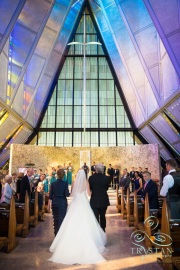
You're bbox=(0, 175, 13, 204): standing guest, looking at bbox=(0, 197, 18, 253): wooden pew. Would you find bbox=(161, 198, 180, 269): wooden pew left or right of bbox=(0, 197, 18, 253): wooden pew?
left

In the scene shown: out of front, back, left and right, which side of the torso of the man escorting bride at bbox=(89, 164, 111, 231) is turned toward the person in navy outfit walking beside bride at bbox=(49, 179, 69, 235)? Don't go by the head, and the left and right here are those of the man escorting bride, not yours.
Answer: left

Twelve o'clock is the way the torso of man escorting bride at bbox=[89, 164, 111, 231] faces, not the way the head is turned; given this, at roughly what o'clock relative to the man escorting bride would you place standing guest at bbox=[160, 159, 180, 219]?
The standing guest is roughly at 4 o'clock from the man escorting bride.

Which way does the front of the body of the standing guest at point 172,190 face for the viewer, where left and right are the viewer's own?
facing away from the viewer and to the left of the viewer

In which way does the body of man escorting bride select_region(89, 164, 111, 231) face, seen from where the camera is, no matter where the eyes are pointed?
away from the camera

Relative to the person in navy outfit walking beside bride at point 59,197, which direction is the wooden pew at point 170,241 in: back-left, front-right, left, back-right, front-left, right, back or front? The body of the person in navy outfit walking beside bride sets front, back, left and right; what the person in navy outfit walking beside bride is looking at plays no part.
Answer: back-right

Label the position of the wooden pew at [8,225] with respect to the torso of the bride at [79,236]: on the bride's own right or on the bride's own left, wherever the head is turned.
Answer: on the bride's own left

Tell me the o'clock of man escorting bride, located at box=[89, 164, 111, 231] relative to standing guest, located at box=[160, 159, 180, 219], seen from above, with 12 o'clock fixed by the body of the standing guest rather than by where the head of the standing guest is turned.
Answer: The man escorting bride is roughly at 11 o'clock from the standing guest.

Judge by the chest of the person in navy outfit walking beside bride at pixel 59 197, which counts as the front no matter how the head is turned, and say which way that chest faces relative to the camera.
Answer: away from the camera

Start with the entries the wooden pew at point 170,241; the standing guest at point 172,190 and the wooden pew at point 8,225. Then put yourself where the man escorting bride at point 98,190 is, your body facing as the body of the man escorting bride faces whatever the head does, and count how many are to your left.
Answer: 1

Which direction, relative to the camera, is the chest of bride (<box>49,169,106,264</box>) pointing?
away from the camera

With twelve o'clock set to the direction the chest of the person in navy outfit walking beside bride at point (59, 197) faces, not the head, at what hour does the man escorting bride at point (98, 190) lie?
The man escorting bride is roughly at 3 o'clock from the person in navy outfit walking beside bride.

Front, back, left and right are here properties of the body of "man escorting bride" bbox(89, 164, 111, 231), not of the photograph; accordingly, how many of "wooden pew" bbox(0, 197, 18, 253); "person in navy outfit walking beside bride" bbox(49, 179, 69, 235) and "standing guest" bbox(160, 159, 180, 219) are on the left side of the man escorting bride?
2
